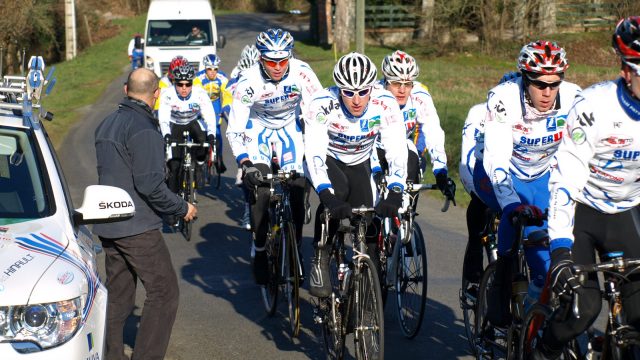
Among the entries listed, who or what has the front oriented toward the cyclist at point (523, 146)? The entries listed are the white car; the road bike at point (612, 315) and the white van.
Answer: the white van

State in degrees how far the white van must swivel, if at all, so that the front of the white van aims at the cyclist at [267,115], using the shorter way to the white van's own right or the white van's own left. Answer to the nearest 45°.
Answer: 0° — it already faces them

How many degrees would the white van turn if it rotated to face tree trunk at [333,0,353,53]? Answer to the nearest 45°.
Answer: approximately 135° to its left

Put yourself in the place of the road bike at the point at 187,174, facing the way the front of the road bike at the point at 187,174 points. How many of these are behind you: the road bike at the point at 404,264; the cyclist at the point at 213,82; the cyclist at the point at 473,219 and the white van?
2

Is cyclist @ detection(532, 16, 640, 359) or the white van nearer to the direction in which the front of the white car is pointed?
the cyclist

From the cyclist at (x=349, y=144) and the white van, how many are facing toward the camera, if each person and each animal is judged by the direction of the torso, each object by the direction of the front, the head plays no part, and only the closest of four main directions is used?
2

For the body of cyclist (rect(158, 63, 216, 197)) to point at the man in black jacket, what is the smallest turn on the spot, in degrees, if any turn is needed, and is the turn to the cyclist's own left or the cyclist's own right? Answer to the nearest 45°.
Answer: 0° — they already face them

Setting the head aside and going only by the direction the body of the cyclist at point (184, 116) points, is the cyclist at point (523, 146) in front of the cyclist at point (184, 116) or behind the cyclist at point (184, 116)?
in front

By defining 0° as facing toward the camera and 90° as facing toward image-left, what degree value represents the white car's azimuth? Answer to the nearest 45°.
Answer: approximately 0°

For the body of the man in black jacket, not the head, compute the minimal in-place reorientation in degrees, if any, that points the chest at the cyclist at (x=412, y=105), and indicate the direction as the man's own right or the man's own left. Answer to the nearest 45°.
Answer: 0° — they already face them

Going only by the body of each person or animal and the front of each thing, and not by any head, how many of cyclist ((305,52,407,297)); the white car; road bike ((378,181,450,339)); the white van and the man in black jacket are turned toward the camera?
4

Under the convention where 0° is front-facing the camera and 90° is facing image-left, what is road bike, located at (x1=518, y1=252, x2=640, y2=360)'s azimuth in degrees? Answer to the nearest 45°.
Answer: approximately 315°
